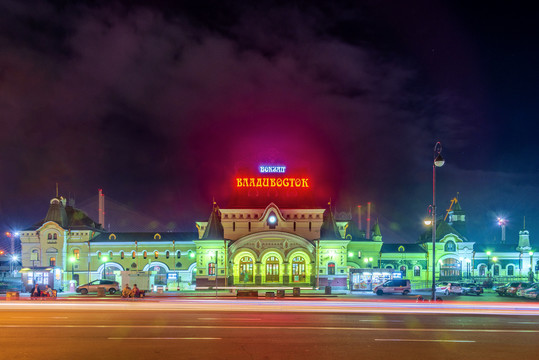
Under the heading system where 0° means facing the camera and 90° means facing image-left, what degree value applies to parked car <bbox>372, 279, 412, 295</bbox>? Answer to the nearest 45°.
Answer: approximately 90°

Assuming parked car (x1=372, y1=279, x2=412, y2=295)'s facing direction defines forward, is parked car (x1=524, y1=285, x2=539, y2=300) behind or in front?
behind
